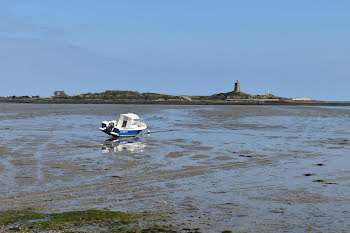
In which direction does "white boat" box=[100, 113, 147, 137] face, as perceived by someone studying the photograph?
facing away from the viewer and to the right of the viewer
